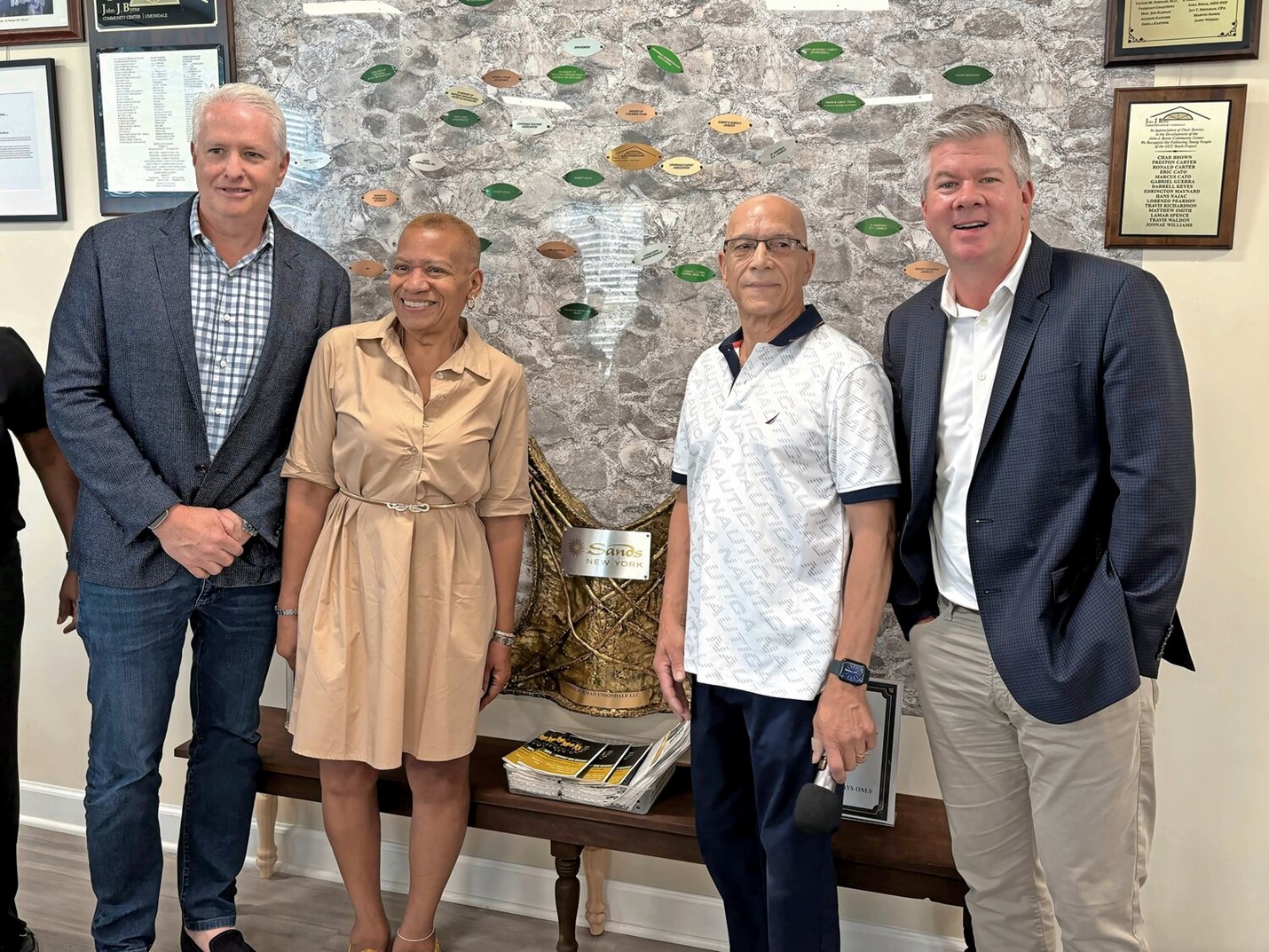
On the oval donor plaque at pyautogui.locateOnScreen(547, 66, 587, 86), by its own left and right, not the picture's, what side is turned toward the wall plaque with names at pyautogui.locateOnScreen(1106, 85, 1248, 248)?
left

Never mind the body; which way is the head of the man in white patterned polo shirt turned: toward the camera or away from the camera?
toward the camera

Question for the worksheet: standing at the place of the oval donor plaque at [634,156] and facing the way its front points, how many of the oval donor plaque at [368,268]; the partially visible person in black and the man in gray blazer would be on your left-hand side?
0

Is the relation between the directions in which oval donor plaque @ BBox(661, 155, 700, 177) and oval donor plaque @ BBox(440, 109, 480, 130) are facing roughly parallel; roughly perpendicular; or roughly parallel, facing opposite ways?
roughly parallel

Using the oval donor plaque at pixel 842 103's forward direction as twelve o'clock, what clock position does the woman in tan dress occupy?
The woman in tan dress is roughly at 2 o'clock from the oval donor plaque.

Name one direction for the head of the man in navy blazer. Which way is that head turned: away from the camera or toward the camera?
toward the camera

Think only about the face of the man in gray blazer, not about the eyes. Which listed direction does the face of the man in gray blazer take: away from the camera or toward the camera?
toward the camera

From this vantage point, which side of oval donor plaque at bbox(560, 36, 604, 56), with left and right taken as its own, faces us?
front

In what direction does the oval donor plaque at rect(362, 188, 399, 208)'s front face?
toward the camera

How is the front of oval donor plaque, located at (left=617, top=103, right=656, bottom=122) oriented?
toward the camera

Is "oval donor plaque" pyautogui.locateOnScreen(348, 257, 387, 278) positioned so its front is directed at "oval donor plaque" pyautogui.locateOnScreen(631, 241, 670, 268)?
no

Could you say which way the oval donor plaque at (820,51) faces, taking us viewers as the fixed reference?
facing the viewer

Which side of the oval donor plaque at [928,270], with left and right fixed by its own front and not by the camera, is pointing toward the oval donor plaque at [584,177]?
right

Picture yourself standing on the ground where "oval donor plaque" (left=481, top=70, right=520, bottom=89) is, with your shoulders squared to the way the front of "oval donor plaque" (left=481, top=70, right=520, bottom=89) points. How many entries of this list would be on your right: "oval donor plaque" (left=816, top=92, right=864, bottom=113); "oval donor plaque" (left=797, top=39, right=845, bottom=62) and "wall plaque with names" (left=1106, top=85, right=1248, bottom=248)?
0

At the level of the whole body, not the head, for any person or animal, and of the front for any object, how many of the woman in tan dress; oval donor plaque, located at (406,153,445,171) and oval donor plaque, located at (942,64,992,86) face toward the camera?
3
